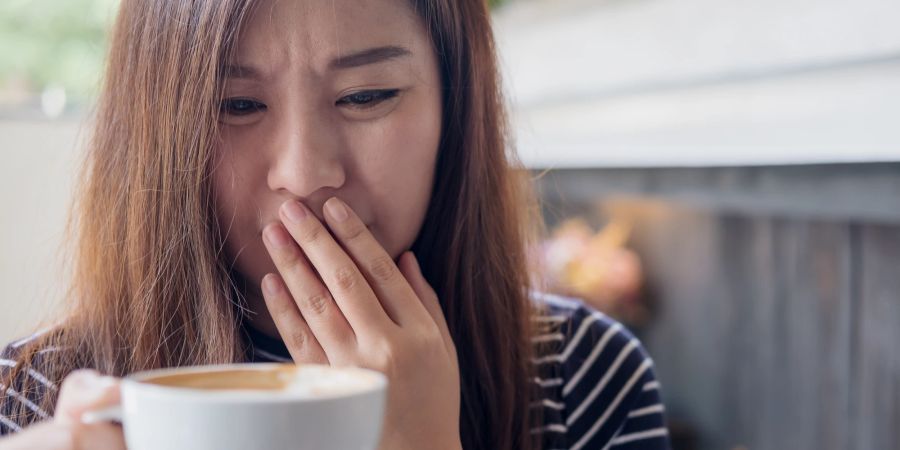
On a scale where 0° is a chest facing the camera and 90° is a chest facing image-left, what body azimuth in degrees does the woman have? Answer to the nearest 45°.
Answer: approximately 0°
